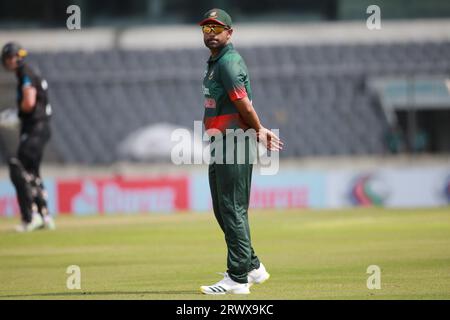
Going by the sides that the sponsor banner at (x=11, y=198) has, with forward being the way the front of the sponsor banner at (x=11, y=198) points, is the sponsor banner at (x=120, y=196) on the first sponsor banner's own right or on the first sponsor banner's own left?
on the first sponsor banner's own left

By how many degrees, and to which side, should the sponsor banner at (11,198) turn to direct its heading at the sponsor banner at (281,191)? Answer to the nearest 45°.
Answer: approximately 90° to its left

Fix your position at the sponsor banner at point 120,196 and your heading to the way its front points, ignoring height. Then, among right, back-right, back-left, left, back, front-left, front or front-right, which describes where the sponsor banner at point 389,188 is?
left

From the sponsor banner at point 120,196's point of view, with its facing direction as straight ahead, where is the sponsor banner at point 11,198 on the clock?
the sponsor banner at point 11,198 is roughly at 3 o'clock from the sponsor banner at point 120,196.

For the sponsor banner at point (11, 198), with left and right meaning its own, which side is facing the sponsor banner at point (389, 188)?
left

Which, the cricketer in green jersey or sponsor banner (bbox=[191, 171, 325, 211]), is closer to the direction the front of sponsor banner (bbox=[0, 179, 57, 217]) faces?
the cricketer in green jersey

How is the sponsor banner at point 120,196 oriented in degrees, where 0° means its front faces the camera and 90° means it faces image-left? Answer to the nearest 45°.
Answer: approximately 0°
